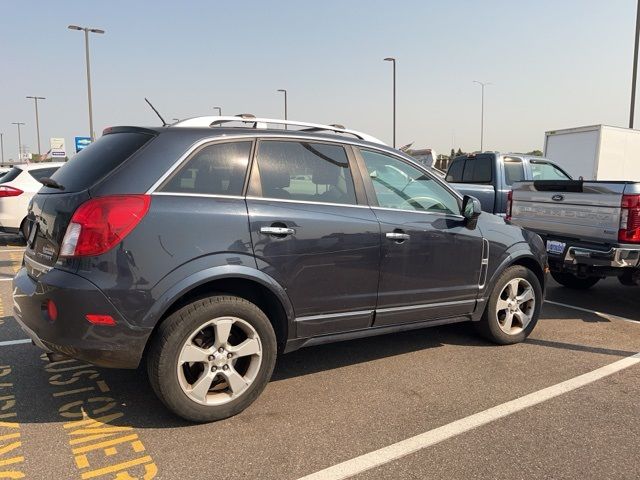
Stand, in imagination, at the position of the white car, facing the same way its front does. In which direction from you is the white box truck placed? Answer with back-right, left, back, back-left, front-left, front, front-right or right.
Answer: front-right

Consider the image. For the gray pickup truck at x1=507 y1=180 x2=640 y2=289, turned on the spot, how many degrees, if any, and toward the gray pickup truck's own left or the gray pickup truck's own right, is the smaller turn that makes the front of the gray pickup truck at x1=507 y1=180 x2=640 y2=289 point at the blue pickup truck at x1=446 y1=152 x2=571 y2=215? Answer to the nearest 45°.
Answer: approximately 45° to the gray pickup truck's own left

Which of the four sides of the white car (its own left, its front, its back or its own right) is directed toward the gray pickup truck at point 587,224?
right

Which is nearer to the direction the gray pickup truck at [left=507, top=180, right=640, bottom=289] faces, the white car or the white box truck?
the white box truck

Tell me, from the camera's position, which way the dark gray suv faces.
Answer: facing away from the viewer and to the right of the viewer

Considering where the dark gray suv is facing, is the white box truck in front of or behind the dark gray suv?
in front

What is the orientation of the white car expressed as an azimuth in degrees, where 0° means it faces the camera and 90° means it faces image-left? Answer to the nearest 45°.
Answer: approximately 225°

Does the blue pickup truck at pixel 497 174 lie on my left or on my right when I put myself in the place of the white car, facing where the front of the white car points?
on my right

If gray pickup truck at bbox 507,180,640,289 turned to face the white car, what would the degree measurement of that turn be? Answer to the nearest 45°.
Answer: approximately 135° to its left

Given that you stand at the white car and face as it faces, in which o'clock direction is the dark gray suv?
The dark gray suv is roughly at 4 o'clock from the white car.

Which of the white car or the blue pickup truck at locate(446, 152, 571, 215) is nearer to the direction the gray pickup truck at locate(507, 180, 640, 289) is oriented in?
the blue pickup truck

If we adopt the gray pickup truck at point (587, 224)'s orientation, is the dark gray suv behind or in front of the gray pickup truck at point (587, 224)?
behind
